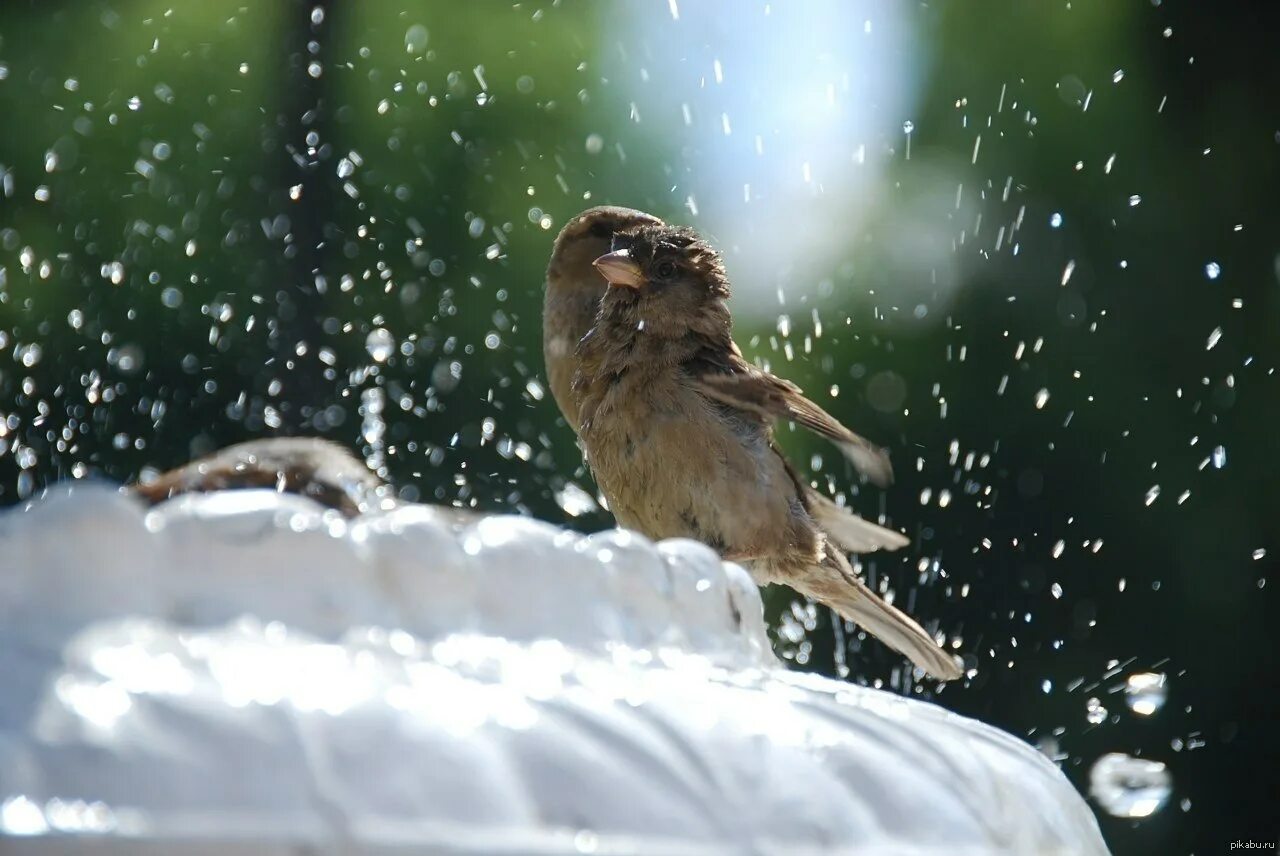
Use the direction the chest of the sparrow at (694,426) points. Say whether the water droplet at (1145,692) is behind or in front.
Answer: behind

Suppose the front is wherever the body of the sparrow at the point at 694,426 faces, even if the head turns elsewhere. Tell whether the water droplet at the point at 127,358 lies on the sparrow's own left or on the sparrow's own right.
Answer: on the sparrow's own right

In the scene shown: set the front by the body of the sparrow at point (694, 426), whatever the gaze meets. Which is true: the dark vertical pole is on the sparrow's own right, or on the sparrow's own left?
on the sparrow's own right

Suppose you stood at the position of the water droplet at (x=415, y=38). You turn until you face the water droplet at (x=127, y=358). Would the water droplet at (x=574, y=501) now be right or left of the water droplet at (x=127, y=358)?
left

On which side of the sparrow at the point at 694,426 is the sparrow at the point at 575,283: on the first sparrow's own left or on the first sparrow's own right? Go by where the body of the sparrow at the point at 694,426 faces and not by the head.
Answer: on the first sparrow's own right

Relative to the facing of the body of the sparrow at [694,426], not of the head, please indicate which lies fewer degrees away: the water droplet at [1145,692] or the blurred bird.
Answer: the blurred bird

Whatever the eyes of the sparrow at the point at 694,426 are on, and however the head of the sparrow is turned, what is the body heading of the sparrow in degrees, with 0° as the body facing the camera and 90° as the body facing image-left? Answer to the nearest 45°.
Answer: approximately 45°
